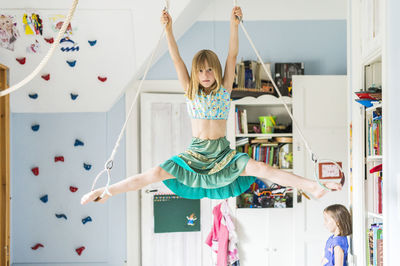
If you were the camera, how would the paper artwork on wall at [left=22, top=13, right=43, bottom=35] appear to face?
facing the viewer

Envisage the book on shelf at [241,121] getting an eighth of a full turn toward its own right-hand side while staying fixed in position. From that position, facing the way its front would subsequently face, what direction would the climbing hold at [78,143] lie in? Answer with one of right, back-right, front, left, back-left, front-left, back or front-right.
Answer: front-right

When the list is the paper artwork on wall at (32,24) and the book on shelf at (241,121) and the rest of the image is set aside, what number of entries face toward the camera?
2

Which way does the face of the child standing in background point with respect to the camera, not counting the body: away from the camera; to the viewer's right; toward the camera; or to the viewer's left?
to the viewer's left

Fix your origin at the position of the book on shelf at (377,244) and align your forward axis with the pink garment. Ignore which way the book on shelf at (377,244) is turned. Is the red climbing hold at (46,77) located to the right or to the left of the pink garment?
left

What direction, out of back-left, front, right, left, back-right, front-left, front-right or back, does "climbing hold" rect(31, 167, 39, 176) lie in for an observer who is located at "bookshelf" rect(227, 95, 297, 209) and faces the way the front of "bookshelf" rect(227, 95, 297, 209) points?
right

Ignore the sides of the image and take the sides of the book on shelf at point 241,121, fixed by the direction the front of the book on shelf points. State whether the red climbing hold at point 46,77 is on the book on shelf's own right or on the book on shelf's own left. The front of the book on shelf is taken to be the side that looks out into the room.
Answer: on the book on shelf's own right

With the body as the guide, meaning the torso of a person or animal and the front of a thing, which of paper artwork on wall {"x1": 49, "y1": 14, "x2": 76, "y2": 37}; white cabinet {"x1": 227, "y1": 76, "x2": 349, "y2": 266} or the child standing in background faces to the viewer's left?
the child standing in background

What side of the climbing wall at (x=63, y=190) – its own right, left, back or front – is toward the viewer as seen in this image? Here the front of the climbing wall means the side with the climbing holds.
front

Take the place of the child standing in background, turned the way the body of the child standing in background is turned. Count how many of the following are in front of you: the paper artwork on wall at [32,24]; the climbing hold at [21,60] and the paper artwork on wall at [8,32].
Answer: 3

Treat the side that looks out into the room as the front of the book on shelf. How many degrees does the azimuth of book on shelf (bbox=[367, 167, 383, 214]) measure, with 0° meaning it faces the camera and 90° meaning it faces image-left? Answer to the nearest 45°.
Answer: approximately 45°

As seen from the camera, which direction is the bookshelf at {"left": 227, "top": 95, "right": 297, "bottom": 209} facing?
toward the camera
